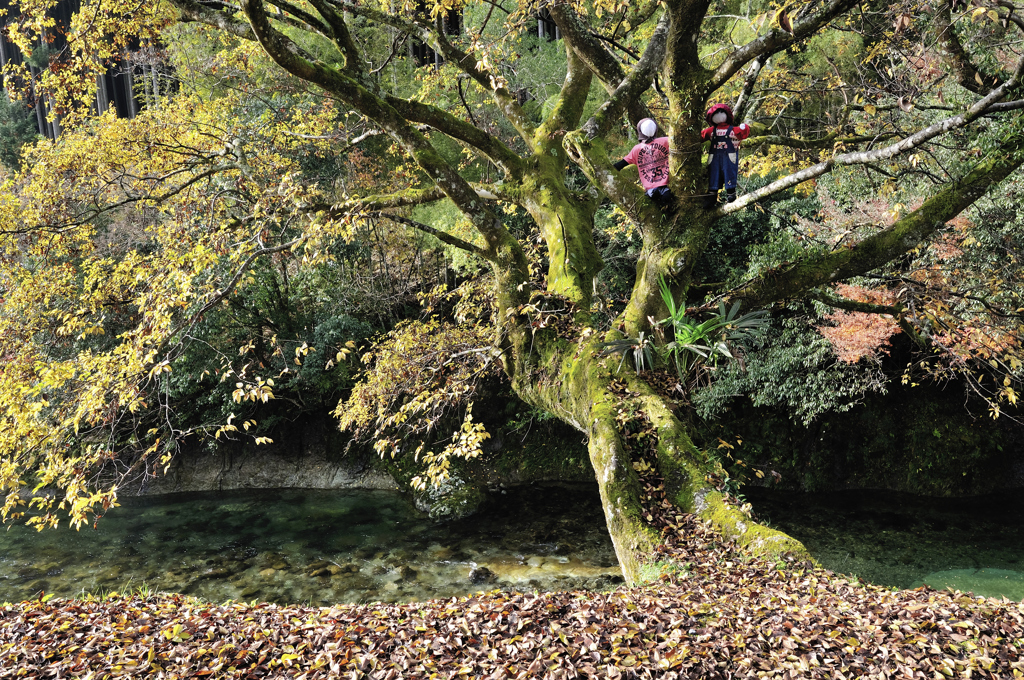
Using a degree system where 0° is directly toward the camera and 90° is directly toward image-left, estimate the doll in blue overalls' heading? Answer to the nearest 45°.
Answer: approximately 0°

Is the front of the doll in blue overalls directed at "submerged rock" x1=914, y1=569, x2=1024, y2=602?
no

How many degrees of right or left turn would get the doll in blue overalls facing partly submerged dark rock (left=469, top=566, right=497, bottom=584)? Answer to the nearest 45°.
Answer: approximately 135° to its right
